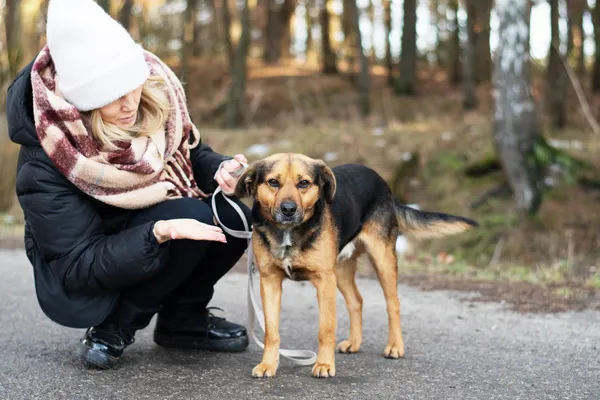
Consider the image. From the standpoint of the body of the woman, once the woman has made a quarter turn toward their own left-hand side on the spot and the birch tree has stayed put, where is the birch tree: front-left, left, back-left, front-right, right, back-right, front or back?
front

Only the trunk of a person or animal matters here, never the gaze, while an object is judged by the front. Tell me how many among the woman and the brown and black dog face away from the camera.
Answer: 0

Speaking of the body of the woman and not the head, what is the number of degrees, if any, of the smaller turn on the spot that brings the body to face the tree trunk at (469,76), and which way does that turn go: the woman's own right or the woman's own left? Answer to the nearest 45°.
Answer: approximately 90° to the woman's own left

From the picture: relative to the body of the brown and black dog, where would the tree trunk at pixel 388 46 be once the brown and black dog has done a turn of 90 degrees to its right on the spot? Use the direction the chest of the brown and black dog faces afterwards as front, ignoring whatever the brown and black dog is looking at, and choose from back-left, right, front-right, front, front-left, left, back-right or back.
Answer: front-right

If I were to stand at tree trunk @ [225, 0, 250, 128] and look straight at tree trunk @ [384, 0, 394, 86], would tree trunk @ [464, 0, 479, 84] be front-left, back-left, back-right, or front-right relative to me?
front-right

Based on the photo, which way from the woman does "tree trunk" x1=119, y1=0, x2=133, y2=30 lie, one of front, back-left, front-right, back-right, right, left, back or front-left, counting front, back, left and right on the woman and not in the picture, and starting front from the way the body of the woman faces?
back-left

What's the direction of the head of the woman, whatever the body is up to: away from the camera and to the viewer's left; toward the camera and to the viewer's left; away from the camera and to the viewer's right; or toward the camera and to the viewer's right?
toward the camera and to the viewer's right

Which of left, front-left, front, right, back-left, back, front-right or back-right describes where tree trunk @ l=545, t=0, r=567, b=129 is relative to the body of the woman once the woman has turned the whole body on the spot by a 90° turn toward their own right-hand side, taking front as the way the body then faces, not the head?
back

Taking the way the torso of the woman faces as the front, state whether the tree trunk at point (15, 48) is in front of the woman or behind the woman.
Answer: behind

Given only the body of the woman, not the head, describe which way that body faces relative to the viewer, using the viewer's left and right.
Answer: facing the viewer and to the right of the viewer

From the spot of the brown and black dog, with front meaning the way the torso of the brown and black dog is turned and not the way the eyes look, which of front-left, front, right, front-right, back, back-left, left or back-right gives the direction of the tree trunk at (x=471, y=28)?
back-right

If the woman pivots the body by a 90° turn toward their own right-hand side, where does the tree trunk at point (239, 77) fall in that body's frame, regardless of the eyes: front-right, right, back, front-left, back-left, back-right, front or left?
back-right

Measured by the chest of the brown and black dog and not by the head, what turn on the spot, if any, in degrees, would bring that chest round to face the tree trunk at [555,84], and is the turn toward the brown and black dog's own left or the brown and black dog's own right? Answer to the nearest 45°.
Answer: approximately 135° to the brown and black dog's own right

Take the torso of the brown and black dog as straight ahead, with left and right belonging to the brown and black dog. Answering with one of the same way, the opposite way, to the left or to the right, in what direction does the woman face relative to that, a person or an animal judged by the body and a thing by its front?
to the left
